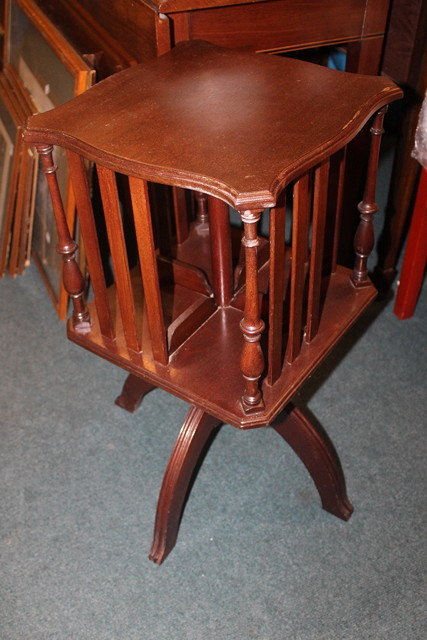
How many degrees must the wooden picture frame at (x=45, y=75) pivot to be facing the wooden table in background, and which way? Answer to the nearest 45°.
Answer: approximately 90° to its left

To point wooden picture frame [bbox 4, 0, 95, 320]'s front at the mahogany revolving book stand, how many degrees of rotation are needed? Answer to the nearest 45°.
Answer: approximately 45° to its left
